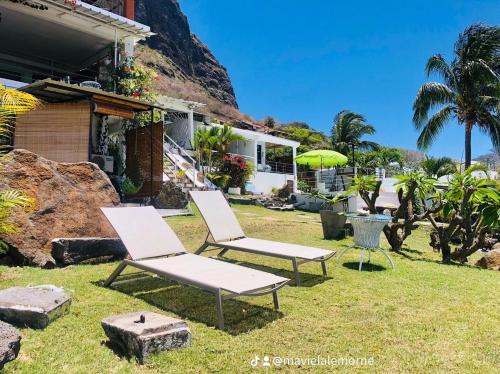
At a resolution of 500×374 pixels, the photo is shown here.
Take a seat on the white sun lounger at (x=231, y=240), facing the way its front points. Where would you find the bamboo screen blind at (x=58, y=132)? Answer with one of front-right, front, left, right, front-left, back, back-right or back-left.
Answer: back

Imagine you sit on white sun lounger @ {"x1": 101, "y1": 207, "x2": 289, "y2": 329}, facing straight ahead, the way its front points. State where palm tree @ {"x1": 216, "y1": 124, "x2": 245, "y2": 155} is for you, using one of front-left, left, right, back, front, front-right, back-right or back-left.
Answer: back-left

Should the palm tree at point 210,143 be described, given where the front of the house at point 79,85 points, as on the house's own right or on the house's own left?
on the house's own left

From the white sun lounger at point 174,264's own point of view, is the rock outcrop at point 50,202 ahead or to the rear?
to the rear

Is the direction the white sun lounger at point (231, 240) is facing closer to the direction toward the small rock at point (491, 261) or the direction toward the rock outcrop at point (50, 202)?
the small rock

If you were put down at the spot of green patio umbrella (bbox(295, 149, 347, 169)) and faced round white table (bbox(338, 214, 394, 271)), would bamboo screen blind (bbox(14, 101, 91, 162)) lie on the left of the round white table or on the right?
right

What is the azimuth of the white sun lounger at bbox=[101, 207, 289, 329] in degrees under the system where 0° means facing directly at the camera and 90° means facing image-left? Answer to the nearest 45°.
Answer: approximately 315°

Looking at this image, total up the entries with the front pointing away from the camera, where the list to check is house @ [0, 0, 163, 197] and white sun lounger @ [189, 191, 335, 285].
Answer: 0

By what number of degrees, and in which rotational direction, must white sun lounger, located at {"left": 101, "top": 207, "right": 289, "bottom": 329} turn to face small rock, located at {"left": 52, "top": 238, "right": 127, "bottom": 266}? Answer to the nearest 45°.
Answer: approximately 180°

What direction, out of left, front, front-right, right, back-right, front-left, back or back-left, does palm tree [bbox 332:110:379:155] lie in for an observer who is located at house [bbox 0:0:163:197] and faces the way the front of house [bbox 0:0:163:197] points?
left

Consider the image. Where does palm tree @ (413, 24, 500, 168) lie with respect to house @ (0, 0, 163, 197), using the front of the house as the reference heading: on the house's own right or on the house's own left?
on the house's own left

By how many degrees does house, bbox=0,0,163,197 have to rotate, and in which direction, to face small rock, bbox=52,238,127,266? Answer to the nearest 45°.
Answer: approximately 45° to its right
